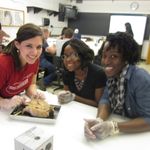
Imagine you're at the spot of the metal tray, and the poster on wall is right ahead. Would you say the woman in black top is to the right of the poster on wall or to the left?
right

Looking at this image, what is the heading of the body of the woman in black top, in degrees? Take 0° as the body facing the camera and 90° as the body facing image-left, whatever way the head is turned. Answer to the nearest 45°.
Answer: approximately 45°

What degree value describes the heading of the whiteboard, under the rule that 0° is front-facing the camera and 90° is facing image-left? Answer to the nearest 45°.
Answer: approximately 0°

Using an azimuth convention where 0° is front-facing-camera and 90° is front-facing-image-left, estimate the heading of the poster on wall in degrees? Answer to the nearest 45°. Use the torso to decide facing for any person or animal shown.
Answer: approximately 315°

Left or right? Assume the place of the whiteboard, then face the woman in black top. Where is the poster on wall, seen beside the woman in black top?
right

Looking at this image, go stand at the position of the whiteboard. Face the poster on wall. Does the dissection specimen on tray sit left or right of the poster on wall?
left

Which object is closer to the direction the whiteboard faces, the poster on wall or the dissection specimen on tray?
the dissection specimen on tray
